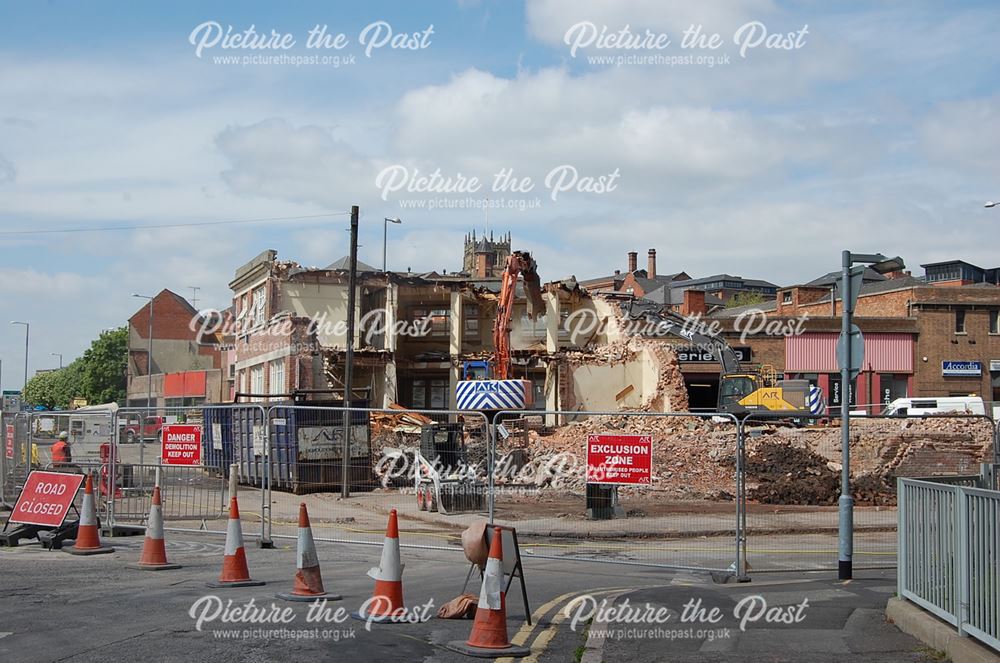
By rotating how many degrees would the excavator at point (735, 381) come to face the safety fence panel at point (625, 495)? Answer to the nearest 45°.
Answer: approximately 90° to its left

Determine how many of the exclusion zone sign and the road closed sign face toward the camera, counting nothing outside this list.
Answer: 2

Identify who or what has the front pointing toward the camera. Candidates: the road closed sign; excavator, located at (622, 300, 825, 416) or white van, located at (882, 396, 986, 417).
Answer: the road closed sign

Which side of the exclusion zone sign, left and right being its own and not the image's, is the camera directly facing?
front

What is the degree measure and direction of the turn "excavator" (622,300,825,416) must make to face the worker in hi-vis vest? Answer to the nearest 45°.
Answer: approximately 45° to its left

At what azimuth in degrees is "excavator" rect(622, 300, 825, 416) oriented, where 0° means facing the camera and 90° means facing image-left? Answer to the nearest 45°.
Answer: approximately 90°

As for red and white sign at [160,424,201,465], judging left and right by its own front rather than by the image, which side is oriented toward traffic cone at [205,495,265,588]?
front

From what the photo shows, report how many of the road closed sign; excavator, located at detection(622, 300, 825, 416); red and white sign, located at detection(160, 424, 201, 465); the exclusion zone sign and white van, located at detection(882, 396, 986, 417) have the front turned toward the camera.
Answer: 3
